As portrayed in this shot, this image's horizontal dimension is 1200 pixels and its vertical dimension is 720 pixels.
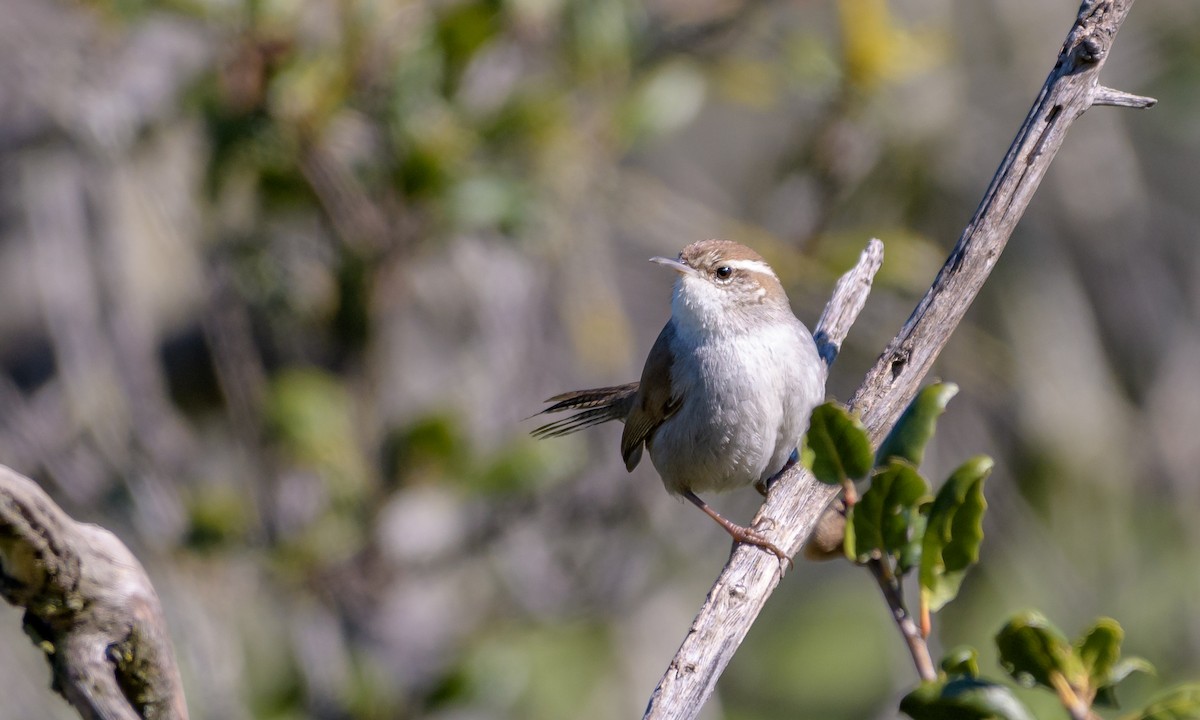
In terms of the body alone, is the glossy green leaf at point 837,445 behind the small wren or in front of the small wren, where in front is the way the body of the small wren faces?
in front

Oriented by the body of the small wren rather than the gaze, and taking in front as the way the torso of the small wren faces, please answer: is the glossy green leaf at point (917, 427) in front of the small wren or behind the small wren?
in front

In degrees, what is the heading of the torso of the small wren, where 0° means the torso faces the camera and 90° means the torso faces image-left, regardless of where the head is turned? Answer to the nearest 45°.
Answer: approximately 315°
